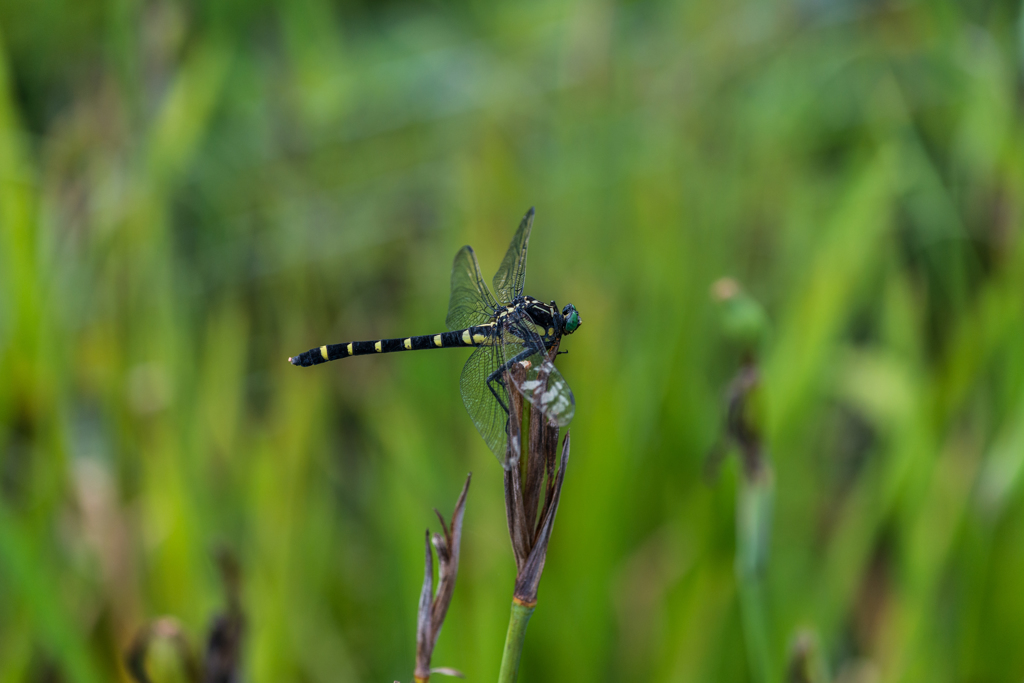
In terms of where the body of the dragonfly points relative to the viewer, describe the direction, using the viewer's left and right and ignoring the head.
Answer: facing to the right of the viewer
